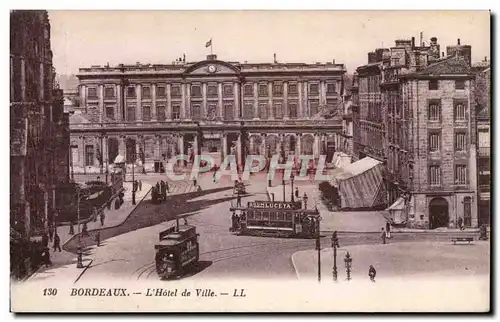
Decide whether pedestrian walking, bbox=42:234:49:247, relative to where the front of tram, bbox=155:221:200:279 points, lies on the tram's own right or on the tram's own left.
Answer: on the tram's own right

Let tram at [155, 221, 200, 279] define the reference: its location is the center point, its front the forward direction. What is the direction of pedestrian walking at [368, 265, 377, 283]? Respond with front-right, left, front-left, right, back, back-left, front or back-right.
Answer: back-left

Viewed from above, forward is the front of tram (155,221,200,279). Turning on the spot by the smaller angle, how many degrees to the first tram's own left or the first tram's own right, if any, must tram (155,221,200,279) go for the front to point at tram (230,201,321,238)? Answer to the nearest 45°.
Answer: approximately 135° to the first tram's own left

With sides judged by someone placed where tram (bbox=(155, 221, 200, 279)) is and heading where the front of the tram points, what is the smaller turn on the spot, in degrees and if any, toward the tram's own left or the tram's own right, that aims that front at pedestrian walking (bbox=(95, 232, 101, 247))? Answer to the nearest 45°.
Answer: approximately 90° to the tram's own right

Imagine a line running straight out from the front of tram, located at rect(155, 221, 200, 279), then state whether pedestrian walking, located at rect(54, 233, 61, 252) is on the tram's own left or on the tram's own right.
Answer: on the tram's own right

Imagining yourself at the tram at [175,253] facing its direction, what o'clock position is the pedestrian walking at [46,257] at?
The pedestrian walking is roughly at 2 o'clock from the tram.
